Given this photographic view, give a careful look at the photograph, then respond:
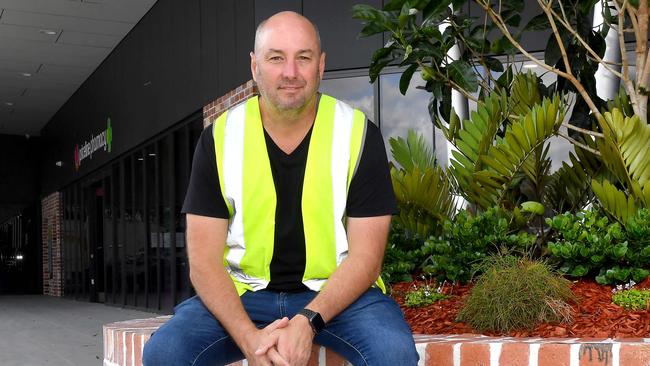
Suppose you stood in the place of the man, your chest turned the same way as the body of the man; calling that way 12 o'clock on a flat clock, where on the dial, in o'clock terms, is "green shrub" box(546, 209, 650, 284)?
The green shrub is roughly at 8 o'clock from the man.

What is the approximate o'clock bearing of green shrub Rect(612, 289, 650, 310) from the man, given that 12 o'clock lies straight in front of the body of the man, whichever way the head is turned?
The green shrub is roughly at 8 o'clock from the man.

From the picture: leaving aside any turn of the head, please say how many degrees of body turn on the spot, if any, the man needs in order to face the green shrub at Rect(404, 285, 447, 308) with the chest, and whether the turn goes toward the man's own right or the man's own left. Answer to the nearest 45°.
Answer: approximately 135° to the man's own left

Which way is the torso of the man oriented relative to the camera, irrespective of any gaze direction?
toward the camera

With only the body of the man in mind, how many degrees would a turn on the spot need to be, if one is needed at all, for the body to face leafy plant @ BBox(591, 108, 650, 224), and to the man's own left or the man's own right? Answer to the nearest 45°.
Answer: approximately 135° to the man's own left

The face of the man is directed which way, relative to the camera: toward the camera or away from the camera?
toward the camera

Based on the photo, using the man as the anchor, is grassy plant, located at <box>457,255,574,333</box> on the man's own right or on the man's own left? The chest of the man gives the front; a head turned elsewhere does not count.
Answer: on the man's own left

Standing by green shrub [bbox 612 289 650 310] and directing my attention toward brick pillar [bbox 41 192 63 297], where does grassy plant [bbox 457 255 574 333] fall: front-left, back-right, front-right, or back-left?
front-left

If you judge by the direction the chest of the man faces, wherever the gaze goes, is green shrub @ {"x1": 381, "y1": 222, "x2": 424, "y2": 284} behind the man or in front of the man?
behind

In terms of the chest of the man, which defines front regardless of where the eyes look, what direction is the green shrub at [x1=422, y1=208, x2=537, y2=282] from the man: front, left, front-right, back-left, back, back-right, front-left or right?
back-left

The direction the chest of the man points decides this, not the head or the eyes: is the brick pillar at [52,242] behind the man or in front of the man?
behind
